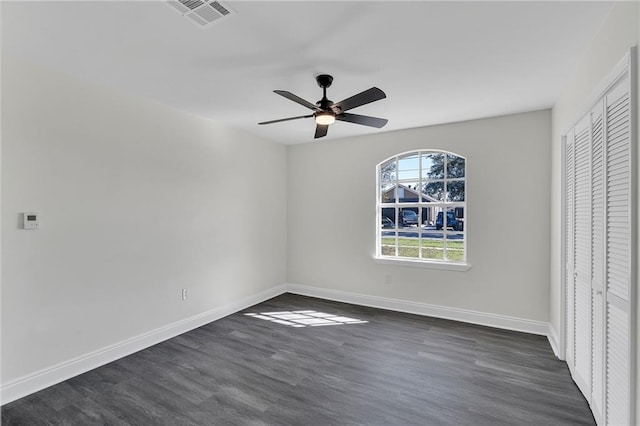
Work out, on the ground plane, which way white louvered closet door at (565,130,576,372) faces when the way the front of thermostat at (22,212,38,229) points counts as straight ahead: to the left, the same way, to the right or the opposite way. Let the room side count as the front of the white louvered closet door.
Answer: the opposite way

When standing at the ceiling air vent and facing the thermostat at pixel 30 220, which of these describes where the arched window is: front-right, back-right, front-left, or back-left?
back-right

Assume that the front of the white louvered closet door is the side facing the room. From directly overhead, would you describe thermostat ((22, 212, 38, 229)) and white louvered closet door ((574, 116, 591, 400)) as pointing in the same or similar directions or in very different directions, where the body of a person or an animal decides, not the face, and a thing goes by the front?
very different directions

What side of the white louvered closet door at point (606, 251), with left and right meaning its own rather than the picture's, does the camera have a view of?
left

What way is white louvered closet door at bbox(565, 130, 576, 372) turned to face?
to the viewer's left

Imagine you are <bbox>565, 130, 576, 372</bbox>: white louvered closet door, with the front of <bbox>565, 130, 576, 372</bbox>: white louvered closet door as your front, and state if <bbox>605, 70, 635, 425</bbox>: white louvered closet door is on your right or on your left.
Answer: on your left

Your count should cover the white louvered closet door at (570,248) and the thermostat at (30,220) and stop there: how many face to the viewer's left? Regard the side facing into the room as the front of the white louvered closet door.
1

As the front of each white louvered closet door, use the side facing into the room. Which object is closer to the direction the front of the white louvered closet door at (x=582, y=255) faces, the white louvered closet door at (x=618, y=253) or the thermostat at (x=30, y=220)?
the thermostat

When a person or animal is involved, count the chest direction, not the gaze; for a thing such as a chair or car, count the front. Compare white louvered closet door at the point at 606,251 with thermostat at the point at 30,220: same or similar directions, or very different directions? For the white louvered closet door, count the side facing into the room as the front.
very different directions

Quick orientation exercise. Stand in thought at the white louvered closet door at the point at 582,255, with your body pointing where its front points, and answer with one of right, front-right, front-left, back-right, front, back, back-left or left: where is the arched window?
front-right

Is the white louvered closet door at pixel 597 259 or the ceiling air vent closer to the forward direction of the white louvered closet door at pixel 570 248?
the ceiling air vent

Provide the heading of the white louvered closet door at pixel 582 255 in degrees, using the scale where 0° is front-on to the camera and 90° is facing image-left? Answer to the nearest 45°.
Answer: approximately 90°

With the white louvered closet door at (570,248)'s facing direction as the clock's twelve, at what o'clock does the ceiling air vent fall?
The ceiling air vent is roughly at 10 o'clock from the white louvered closet door.

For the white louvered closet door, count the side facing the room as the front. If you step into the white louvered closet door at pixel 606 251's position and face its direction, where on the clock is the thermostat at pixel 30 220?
The thermostat is roughly at 11 o'clock from the white louvered closet door.
